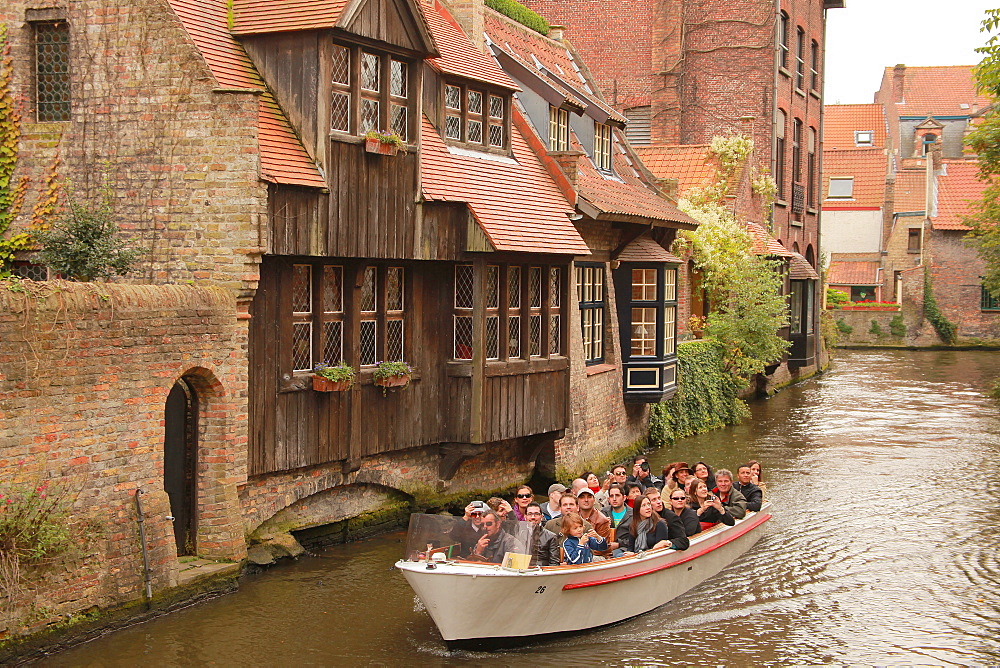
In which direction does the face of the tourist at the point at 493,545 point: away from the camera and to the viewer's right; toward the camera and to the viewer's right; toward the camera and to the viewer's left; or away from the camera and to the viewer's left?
toward the camera and to the viewer's left

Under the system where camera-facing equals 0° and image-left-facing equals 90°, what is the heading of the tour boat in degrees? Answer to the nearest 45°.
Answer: approximately 45°

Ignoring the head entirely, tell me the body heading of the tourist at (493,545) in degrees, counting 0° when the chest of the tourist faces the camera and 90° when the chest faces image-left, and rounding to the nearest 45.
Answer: approximately 45°

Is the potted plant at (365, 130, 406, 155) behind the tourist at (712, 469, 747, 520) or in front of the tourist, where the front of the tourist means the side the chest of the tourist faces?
in front

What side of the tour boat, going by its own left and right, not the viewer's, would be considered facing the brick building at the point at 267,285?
right

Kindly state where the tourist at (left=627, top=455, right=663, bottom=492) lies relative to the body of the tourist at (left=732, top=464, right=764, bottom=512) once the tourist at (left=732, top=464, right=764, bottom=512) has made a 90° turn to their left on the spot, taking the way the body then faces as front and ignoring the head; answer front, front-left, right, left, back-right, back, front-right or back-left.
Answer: back-right

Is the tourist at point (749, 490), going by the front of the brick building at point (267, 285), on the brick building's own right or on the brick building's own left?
on the brick building's own left

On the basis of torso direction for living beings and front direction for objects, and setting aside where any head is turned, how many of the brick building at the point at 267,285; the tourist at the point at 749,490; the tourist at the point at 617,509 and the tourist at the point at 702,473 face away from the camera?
0

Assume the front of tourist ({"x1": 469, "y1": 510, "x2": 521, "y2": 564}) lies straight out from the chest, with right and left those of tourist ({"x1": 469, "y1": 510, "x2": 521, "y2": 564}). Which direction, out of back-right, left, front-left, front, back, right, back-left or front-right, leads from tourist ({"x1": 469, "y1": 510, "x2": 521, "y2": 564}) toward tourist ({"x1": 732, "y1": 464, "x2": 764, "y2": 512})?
back

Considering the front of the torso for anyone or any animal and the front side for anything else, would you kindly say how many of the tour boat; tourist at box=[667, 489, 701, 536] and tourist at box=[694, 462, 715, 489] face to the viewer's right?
0

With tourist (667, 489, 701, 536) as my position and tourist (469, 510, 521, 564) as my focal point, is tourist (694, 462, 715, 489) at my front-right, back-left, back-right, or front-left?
back-right

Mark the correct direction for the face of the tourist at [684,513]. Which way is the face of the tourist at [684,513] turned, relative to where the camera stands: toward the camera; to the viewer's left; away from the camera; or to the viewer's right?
toward the camera

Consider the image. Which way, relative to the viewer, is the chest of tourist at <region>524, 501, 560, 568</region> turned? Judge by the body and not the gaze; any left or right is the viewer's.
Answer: facing the viewer and to the left of the viewer

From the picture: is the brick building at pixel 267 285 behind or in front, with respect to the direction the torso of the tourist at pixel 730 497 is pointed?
in front

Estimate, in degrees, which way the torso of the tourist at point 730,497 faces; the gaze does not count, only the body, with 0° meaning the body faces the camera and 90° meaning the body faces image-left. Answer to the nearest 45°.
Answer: approximately 45°

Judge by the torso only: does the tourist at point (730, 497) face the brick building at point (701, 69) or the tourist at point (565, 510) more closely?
the tourist
